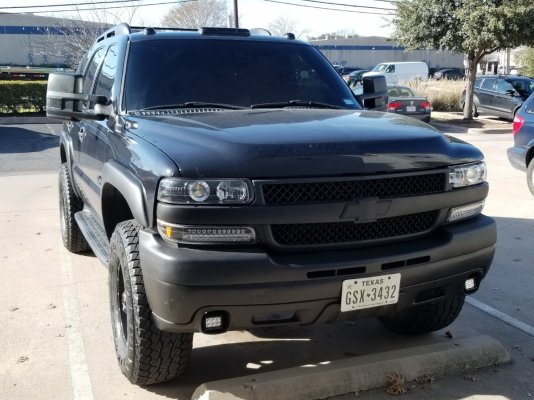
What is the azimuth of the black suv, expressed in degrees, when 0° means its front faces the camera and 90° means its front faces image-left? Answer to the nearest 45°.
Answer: approximately 315°

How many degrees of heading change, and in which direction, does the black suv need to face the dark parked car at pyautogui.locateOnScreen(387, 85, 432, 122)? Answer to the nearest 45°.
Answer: approximately 135° to its left
